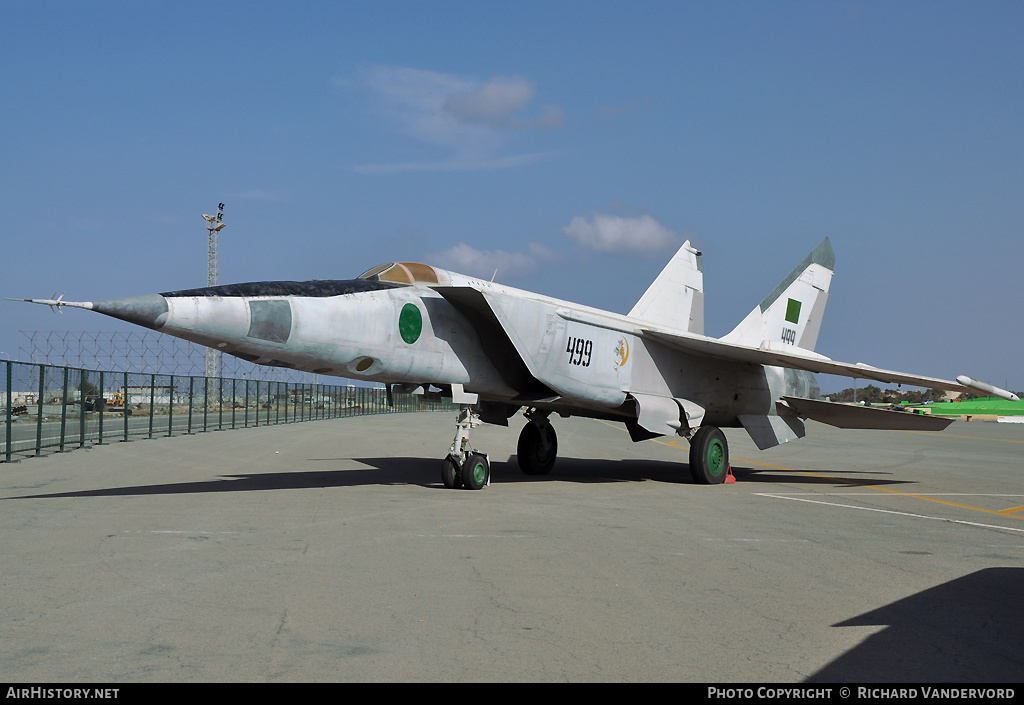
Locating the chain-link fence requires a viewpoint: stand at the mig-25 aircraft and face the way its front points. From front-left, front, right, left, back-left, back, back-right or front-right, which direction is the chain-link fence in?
right

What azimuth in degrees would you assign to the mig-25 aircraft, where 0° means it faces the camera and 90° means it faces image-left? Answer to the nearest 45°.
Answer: approximately 45°
